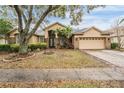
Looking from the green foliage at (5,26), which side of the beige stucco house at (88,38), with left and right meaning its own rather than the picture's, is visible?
right

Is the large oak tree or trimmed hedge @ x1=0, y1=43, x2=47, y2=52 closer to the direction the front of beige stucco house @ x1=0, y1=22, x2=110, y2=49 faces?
the large oak tree

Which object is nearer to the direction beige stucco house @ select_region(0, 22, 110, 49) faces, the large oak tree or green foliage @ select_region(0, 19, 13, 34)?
the large oak tree

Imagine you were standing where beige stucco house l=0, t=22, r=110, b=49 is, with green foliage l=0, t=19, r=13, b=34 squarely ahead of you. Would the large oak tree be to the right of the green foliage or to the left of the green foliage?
left

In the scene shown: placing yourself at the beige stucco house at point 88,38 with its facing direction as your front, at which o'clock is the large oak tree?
The large oak tree is roughly at 1 o'clock from the beige stucco house.

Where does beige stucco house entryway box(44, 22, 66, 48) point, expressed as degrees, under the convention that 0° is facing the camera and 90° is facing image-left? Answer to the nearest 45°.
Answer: approximately 0°

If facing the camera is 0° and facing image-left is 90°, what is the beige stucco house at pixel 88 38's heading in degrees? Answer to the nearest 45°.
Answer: approximately 0°

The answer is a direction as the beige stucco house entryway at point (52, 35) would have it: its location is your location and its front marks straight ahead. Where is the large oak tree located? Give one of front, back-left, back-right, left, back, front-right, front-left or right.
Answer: front

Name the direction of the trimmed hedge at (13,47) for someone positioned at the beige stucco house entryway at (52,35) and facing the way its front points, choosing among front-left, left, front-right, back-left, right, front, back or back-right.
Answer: front-right
